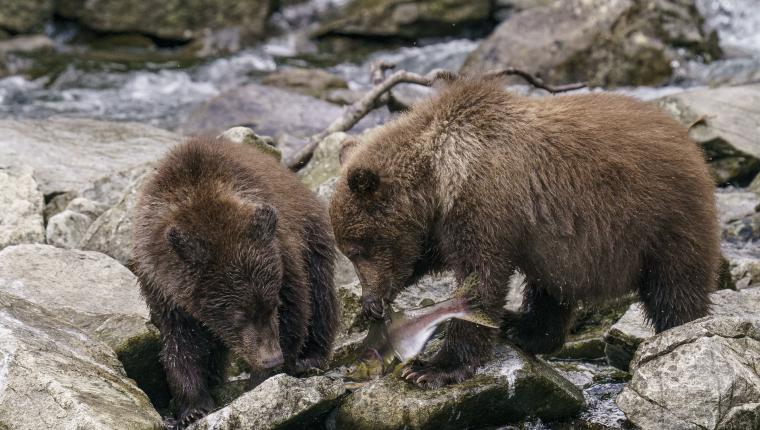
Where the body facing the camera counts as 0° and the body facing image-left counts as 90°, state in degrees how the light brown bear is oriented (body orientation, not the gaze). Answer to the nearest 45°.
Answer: approximately 90°

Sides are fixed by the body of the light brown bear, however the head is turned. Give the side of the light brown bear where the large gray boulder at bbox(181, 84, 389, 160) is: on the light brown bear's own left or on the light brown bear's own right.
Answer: on the light brown bear's own right

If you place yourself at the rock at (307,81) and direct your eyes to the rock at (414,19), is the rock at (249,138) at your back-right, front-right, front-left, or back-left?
back-right

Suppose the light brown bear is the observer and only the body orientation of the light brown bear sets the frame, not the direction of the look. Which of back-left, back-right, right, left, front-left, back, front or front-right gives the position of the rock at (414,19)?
right

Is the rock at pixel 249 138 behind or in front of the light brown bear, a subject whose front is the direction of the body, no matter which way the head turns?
in front

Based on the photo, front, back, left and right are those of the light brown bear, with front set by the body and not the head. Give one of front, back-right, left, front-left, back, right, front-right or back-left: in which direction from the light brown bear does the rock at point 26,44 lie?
front-right

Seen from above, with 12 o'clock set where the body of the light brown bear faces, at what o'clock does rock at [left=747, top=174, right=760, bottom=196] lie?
The rock is roughly at 4 o'clock from the light brown bear.

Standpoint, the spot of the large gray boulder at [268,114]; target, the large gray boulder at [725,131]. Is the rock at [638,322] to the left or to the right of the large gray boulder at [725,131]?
right

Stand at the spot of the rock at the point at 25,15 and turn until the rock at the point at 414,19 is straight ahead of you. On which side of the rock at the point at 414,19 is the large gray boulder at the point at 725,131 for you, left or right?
right

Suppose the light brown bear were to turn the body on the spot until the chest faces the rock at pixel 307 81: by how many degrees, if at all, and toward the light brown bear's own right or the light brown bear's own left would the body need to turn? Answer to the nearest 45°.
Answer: approximately 90° to the light brown bear's own right

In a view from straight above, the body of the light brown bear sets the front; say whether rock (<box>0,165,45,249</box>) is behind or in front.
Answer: in front

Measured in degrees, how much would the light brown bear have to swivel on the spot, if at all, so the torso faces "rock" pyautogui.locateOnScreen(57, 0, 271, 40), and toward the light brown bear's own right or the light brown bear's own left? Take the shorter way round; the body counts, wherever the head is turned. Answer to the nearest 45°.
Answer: approximately 45° to the light brown bear's own right

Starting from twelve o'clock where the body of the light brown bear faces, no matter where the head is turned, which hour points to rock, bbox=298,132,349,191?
The rock is roughly at 2 o'clock from the light brown bear.
